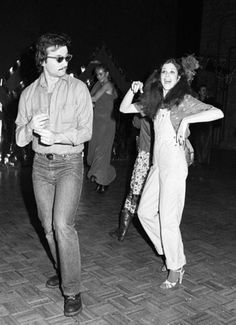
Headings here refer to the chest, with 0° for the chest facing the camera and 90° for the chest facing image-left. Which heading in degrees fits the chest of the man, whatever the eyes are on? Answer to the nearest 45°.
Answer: approximately 0°

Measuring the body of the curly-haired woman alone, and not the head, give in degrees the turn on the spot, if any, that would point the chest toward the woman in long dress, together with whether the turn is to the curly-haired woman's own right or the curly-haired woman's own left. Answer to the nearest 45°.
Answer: approximately 135° to the curly-haired woman's own right

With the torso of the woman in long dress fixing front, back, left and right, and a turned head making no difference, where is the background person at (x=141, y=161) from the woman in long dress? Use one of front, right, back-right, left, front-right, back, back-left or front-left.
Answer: front-left

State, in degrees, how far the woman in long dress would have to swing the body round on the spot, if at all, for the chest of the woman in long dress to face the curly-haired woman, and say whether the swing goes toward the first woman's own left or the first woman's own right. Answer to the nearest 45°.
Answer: approximately 45° to the first woman's own left

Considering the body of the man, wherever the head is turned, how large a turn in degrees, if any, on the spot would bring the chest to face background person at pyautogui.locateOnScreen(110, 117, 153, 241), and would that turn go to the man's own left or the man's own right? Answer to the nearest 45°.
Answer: approximately 135° to the man's own left

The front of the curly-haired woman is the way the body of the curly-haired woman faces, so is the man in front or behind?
in front

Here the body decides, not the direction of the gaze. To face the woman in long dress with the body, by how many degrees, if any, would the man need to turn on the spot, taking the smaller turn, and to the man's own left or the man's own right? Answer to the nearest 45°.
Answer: approximately 180°

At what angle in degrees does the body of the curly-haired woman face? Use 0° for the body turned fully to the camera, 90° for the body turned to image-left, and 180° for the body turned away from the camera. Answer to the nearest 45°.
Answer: approximately 45°

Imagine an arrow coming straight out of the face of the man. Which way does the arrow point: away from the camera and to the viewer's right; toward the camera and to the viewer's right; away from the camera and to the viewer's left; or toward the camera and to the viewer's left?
toward the camera and to the viewer's right

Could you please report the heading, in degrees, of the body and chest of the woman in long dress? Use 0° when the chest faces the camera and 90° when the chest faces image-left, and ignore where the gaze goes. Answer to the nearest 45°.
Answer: approximately 45°
